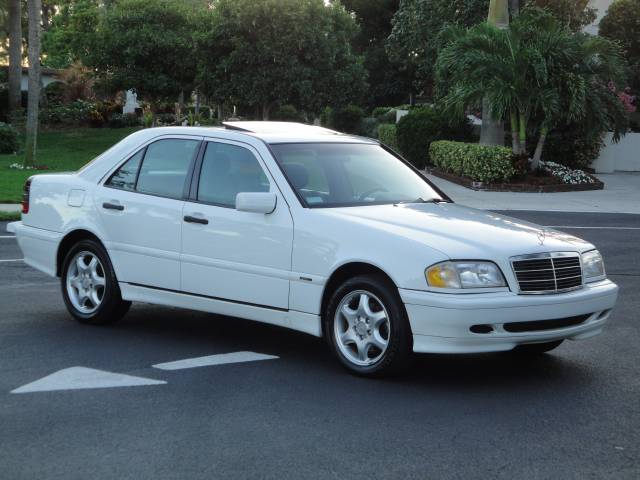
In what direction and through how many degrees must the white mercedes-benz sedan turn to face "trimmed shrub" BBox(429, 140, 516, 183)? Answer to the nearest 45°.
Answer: approximately 135° to its left

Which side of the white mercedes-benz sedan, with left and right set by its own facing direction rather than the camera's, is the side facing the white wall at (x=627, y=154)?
left

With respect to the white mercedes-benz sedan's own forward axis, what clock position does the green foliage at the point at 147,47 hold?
The green foliage is roughly at 7 o'clock from the white mercedes-benz sedan.

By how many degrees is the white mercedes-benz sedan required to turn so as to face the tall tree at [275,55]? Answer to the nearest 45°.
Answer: approximately 135° to its left

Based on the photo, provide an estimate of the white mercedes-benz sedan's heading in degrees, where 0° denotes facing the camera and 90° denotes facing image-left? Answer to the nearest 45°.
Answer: approximately 315°

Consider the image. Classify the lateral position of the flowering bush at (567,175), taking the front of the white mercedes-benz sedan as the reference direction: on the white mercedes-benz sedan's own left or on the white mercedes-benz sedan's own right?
on the white mercedes-benz sedan's own left

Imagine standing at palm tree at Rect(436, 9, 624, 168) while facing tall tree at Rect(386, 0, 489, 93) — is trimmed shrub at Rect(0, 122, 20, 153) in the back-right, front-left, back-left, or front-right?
front-left

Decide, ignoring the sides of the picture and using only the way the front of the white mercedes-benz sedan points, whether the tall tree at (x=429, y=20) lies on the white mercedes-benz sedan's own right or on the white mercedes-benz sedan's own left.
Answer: on the white mercedes-benz sedan's own left
